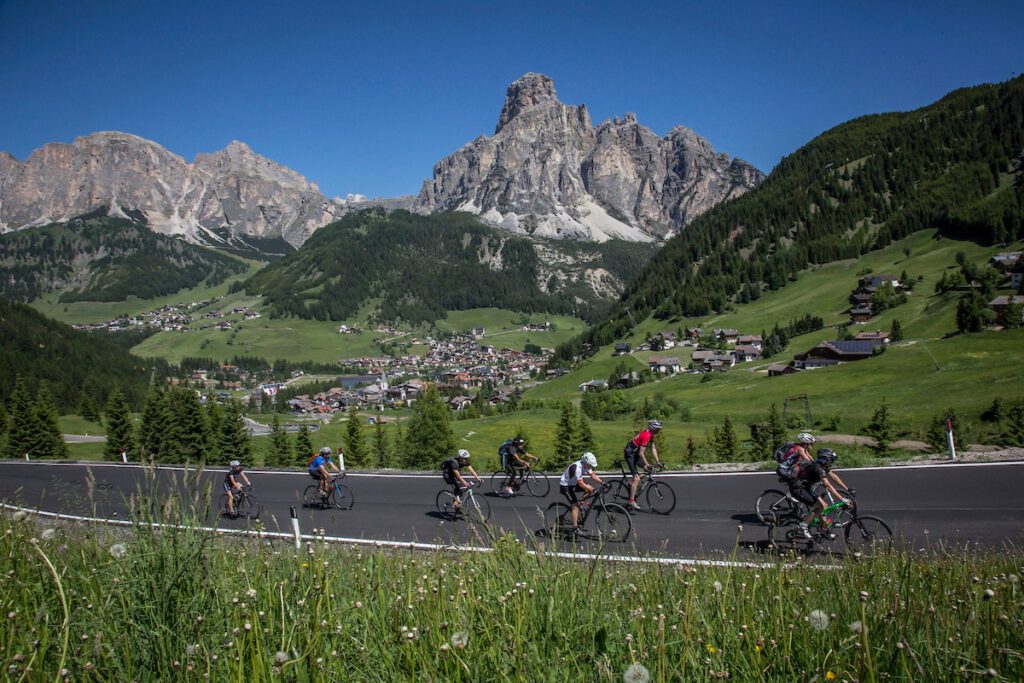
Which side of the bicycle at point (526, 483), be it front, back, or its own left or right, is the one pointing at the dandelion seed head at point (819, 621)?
right

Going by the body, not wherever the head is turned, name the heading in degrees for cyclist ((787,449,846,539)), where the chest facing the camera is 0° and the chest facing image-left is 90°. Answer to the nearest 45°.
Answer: approximately 270°

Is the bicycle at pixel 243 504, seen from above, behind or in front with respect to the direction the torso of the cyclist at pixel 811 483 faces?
behind

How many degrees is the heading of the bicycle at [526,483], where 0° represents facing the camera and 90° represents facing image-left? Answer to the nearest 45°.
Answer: approximately 270°

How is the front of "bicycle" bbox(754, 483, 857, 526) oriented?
to the viewer's right

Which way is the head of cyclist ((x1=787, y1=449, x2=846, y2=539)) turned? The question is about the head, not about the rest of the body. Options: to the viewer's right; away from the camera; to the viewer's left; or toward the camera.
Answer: to the viewer's right

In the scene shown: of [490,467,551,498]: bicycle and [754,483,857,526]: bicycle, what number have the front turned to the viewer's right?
2

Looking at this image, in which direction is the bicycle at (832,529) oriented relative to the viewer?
to the viewer's right
